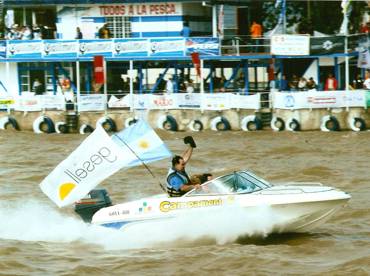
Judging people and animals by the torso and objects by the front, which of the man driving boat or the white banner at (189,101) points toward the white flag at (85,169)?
the white banner

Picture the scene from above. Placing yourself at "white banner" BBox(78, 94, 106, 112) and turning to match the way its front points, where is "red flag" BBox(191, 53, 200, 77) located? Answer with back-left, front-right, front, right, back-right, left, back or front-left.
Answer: left

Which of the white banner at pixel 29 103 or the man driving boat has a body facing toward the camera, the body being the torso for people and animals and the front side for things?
the white banner

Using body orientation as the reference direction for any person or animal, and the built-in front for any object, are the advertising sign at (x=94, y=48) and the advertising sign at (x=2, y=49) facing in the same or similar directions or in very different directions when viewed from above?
same or similar directions

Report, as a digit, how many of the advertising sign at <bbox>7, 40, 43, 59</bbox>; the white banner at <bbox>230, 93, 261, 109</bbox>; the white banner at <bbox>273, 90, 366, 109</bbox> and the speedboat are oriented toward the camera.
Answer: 3

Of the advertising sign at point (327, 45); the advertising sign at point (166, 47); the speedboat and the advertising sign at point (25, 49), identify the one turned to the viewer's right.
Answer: the speedboat

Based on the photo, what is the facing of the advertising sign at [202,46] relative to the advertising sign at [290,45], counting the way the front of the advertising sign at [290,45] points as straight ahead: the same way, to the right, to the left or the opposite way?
the same way

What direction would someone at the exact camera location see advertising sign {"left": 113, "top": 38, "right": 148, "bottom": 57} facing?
facing the viewer

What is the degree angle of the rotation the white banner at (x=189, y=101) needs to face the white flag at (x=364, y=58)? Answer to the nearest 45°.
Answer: approximately 90° to its left

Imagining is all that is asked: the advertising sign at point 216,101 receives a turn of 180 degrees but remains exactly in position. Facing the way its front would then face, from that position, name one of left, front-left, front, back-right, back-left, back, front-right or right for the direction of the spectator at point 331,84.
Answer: right

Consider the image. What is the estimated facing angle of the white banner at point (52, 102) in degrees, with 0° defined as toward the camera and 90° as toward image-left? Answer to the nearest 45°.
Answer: approximately 0°

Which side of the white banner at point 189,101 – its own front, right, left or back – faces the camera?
front

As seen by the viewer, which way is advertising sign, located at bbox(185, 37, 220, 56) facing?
toward the camera

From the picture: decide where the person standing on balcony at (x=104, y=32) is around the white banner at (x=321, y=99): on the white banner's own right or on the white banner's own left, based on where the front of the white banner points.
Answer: on the white banner's own right

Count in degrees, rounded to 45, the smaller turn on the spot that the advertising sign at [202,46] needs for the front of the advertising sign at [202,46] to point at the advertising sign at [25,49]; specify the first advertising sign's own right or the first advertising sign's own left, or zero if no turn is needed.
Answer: approximately 90° to the first advertising sign's own right

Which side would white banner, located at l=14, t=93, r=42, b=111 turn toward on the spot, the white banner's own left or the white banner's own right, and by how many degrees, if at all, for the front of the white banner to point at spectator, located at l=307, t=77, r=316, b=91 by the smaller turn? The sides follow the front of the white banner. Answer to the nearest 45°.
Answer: approximately 90° to the white banner's own left

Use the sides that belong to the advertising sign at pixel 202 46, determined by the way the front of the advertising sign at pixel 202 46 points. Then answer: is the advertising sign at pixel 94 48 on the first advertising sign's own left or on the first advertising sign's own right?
on the first advertising sign's own right

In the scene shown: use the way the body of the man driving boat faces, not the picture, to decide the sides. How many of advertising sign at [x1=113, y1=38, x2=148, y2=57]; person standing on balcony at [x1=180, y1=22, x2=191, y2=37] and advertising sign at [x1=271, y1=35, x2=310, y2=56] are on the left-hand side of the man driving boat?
3

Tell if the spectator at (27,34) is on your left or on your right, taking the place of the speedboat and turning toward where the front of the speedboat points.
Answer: on your left
